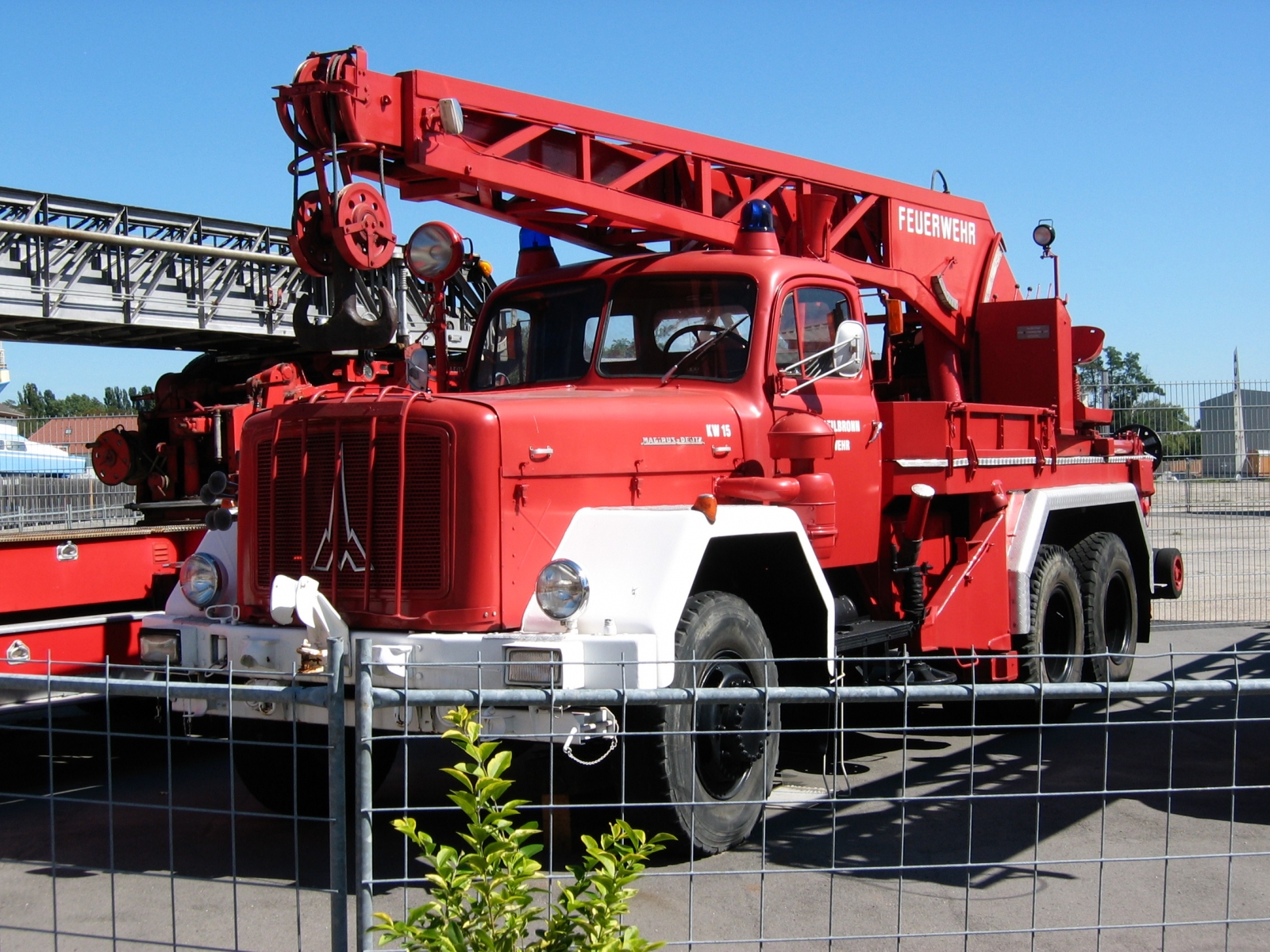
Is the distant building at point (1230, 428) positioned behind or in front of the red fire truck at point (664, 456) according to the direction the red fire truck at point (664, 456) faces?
behind

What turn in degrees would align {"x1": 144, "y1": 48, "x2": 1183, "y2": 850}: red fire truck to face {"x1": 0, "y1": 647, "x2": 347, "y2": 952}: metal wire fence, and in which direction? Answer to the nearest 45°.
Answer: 0° — it already faces it

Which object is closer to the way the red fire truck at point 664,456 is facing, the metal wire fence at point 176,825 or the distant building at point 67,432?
the metal wire fence

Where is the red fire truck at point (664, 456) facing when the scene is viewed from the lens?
facing the viewer and to the left of the viewer

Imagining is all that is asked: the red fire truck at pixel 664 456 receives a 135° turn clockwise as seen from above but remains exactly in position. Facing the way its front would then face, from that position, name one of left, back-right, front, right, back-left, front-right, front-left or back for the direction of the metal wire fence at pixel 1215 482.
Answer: front-right

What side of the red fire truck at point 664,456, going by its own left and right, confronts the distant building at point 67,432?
right

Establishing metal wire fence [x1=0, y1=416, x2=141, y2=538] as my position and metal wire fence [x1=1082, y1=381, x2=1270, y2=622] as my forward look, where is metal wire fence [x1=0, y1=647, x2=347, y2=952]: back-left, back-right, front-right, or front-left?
front-right

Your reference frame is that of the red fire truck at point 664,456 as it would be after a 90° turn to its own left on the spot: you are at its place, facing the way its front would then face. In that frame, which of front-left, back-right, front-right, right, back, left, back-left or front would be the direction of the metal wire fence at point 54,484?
back

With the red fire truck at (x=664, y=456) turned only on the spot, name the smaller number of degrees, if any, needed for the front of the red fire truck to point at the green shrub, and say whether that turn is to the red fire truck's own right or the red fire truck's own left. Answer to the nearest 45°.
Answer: approximately 45° to the red fire truck's own left

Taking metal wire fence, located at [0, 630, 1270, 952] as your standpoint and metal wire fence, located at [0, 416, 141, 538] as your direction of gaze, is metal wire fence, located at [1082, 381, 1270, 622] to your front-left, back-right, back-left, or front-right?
front-right
